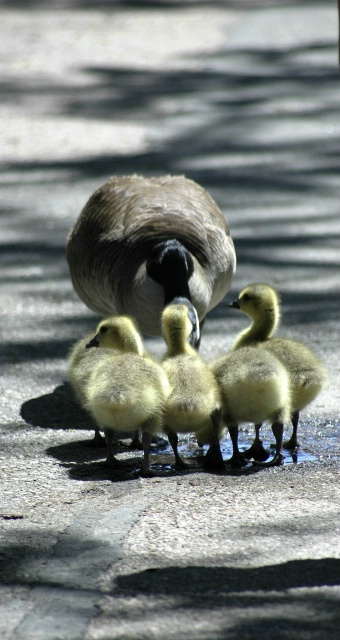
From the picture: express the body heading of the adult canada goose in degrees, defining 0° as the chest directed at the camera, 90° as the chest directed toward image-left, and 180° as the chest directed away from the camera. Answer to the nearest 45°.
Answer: approximately 0°
